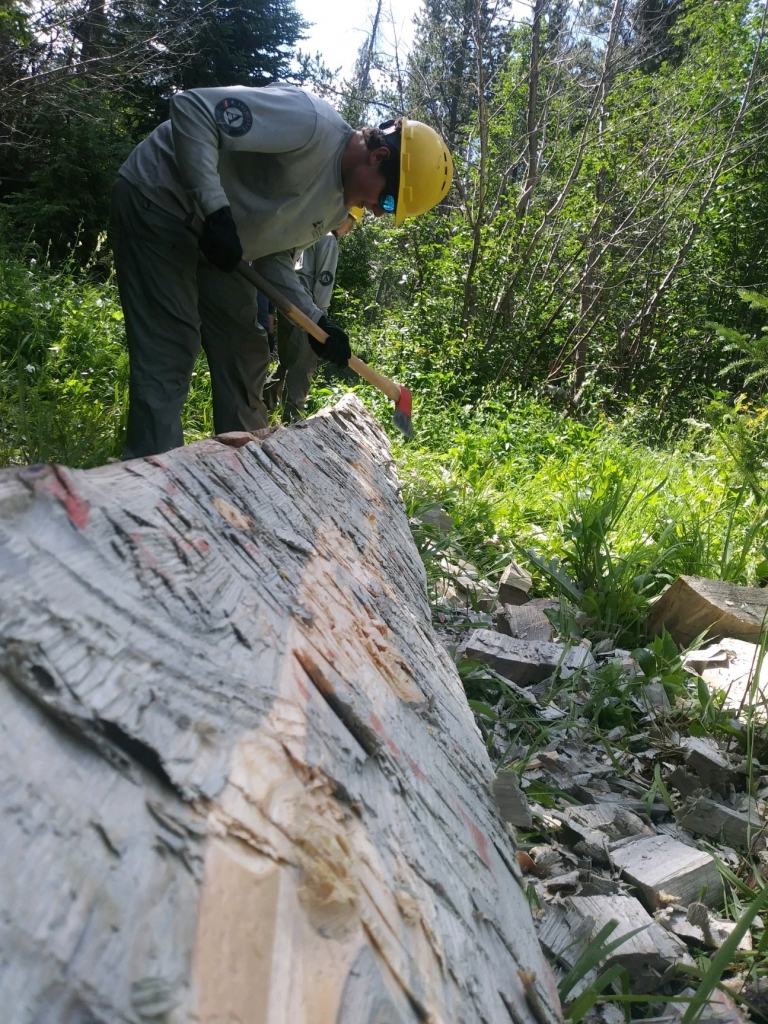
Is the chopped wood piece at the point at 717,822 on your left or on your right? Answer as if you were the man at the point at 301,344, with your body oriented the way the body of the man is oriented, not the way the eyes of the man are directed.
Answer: on your right

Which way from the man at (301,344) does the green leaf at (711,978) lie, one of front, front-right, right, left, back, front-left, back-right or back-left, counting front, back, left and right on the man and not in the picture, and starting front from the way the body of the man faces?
right

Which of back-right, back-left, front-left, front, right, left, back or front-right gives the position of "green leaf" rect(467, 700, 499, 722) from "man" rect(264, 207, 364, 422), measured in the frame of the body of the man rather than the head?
right

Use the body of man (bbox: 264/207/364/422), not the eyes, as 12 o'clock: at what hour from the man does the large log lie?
The large log is roughly at 3 o'clock from the man.

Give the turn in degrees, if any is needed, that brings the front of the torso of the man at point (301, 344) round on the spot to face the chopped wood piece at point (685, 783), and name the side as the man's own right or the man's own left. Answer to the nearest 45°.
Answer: approximately 90° to the man's own right

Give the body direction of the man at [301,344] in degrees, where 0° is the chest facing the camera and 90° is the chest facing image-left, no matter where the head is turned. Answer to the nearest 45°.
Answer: approximately 270°

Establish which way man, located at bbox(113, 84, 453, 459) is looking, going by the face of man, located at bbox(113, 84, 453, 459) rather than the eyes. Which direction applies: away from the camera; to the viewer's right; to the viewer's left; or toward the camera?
to the viewer's right

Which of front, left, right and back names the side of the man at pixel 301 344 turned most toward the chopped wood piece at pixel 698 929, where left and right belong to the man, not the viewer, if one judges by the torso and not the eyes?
right
